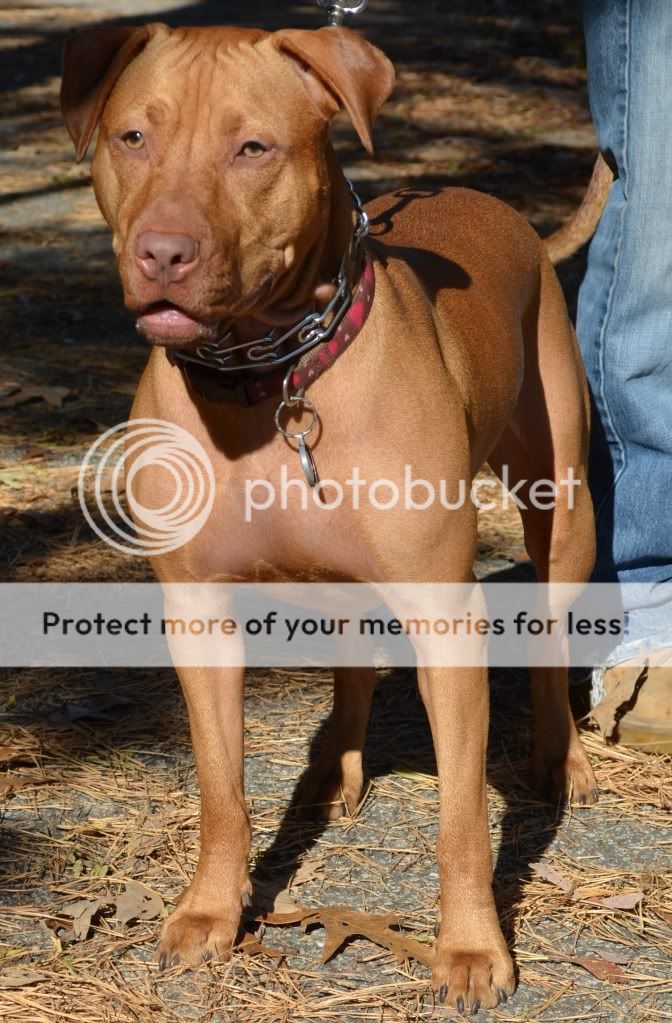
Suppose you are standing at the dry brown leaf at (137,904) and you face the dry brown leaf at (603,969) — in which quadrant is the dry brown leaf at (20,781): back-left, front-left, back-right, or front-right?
back-left

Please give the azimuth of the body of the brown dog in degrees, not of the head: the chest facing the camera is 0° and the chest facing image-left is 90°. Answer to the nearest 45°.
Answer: approximately 45°

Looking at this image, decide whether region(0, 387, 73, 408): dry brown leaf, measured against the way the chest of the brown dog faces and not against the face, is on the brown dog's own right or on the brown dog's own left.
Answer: on the brown dog's own right

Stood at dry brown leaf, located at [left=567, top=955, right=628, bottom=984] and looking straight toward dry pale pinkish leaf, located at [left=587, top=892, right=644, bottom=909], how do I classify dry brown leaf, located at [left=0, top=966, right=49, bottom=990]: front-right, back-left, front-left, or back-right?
back-left
